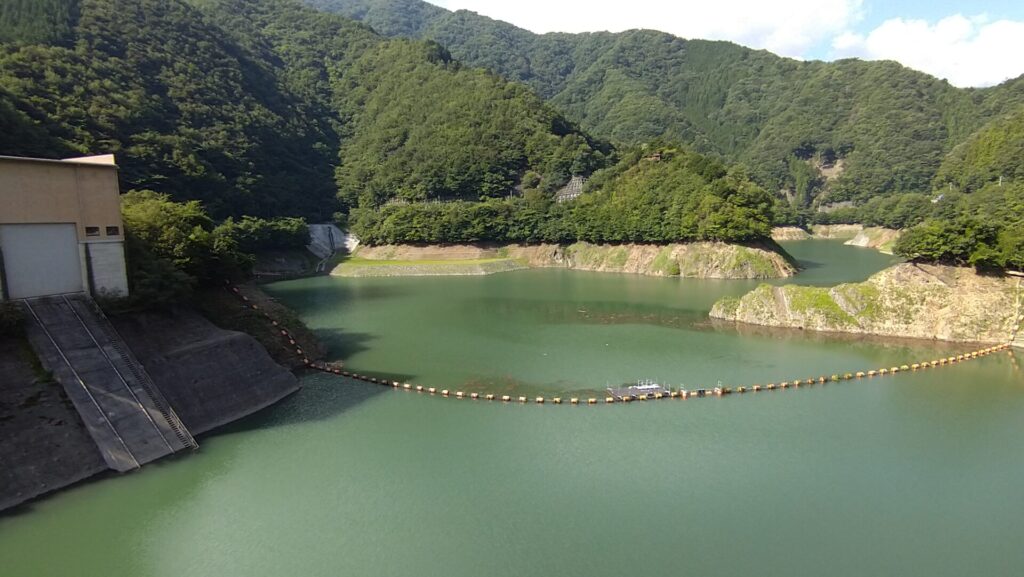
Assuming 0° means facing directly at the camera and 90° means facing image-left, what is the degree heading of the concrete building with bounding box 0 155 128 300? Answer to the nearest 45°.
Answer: approximately 0°

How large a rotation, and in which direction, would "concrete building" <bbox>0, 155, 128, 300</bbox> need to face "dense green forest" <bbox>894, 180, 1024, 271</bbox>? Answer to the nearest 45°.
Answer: approximately 90° to its left

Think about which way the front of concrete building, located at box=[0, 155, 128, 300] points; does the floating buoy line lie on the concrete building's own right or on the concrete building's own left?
on the concrete building's own left
